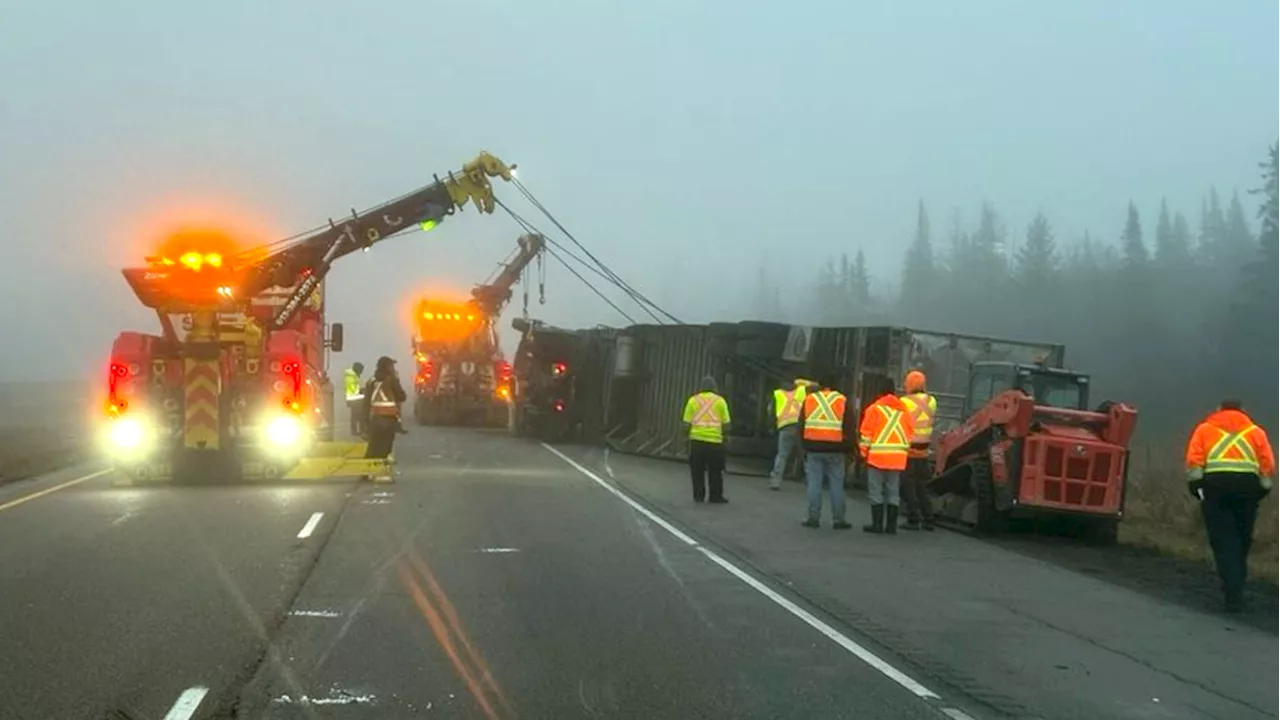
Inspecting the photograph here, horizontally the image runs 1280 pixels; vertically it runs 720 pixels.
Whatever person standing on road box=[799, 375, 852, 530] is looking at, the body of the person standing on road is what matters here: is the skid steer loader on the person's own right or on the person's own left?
on the person's own right

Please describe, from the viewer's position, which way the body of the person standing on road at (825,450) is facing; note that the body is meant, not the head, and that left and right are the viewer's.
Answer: facing away from the viewer

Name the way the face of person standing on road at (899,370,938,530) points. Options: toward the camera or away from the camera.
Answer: away from the camera

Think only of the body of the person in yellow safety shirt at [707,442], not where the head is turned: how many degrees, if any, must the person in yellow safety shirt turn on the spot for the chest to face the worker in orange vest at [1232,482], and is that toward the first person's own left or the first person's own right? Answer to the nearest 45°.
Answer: approximately 135° to the first person's own right

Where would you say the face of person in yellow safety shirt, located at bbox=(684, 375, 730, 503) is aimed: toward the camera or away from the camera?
away from the camera

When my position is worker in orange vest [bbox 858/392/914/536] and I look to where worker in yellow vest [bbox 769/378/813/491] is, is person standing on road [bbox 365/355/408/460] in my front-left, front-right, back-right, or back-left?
front-left

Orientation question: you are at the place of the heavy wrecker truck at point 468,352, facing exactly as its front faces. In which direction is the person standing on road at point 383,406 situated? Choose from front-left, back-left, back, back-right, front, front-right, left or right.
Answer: back

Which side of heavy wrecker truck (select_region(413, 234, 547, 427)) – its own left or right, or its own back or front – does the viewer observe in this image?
back

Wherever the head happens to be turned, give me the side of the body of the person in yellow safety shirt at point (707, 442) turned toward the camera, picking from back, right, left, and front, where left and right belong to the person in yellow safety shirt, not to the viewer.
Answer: back
